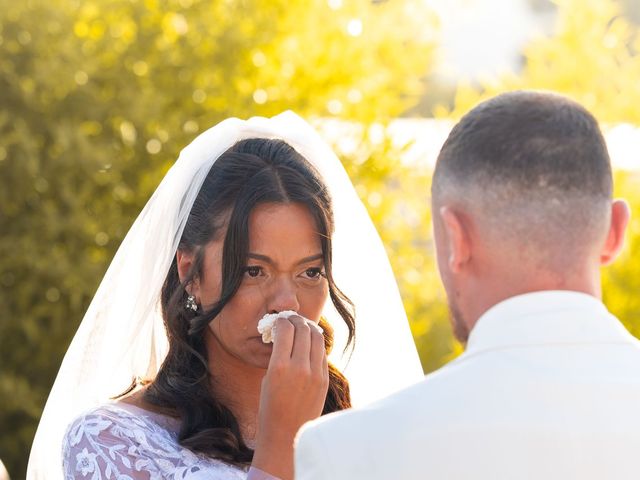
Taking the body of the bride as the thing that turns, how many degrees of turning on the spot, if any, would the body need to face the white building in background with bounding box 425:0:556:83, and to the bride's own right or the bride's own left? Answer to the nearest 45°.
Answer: approximately 135° to the bride's own left

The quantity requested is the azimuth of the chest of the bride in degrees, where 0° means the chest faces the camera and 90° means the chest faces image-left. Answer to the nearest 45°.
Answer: approximately 315°

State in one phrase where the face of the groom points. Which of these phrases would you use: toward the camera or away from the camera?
away from the camera

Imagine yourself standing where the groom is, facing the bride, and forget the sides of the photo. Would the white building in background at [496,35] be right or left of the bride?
right

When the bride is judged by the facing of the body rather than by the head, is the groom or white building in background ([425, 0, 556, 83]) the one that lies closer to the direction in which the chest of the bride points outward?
the groom

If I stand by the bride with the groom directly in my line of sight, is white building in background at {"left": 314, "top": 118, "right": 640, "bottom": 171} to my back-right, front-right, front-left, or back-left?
back-left

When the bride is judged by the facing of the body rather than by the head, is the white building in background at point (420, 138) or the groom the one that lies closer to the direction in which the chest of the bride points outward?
the groom

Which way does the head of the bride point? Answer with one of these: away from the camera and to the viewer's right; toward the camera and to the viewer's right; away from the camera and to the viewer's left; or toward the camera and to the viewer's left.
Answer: toward the camera and to the viewer's right
